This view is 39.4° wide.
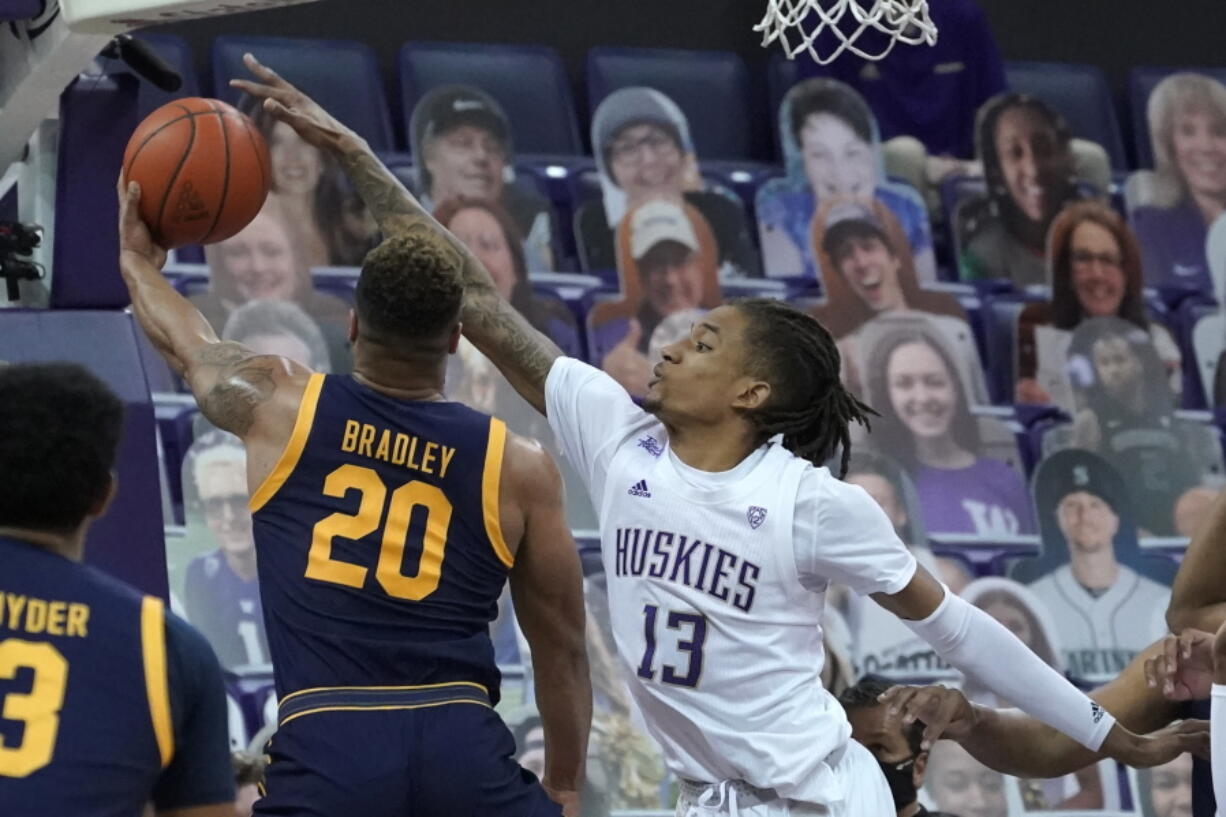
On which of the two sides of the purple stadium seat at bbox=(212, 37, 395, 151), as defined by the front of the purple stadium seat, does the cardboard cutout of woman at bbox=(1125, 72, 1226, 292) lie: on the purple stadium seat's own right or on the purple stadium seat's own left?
on the purple stadium seat's own left

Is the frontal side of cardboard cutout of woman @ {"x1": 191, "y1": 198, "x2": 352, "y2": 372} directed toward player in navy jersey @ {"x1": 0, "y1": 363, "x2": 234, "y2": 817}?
yes

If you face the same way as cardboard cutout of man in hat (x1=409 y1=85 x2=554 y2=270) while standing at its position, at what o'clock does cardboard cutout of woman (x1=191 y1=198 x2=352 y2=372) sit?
The cardboard cutout of woman is roughly at 2 o'clock from the cardboard cutout of man in hat.

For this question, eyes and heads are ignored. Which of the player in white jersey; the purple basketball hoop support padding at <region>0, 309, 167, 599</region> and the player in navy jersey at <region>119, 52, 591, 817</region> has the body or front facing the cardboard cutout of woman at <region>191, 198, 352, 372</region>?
the player in navy jersey

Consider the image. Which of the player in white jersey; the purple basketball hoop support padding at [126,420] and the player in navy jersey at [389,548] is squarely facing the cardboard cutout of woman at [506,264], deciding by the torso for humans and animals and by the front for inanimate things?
the player in navy jersey

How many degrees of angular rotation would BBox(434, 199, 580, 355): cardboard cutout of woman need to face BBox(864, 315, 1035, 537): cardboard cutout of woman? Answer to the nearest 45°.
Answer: approximately 90° to its left

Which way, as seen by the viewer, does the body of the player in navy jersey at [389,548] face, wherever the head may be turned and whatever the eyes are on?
away from the camera

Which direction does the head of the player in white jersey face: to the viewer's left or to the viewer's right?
to the viewer's left

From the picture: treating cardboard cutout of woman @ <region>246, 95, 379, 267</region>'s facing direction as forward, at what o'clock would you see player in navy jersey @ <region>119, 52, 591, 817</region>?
The player in navy jersey is roughly at 12 o'clock from the cardboard cutout of woman.

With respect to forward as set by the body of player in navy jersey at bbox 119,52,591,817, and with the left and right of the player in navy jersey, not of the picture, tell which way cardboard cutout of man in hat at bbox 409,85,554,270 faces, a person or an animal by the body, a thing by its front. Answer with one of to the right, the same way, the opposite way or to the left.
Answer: the opposite way
